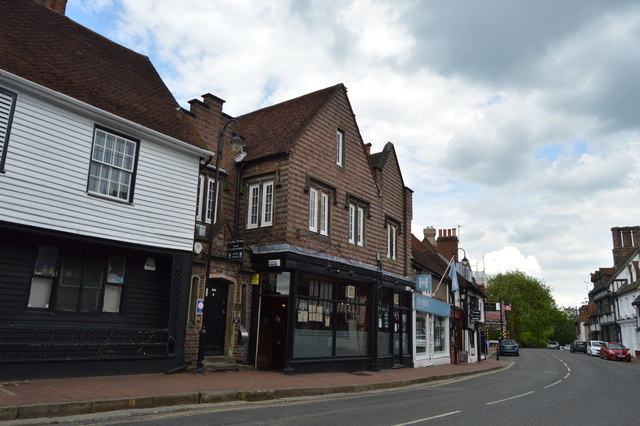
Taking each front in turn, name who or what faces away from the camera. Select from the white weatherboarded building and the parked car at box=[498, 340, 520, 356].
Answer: the parked car

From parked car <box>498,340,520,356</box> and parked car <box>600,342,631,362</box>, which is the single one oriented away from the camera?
parked car <box>498,340,520,356</box>

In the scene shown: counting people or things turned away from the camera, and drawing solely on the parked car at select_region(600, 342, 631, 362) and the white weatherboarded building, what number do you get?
0

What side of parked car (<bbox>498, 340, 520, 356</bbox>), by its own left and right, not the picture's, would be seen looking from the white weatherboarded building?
back

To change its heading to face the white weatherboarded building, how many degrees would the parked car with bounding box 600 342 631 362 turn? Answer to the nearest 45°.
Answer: approximately 45° to its right

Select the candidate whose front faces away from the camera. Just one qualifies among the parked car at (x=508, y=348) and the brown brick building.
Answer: the parked car

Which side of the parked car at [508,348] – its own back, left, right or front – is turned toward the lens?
back

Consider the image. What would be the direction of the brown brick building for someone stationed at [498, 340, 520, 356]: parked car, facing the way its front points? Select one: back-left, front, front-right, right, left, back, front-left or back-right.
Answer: back

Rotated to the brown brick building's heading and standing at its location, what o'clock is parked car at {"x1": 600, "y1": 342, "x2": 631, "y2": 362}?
The parked car is roughly at 9 o'clock from the brown brick building.

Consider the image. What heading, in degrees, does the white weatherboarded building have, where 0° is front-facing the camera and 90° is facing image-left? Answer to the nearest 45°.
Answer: approximately 315°

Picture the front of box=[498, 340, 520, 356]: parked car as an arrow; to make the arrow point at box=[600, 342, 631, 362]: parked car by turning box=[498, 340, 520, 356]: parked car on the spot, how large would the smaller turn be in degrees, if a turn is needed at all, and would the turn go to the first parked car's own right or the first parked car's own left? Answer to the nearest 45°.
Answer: approximately 135° to the first parked car's own right

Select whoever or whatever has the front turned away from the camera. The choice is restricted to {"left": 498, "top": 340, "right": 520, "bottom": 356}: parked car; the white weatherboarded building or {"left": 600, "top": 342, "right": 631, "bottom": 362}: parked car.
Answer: {"left": 498, "top": 340, "right": 520, "bottom": 356}: parked car

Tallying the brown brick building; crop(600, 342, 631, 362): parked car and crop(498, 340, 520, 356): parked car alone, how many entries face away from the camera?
1

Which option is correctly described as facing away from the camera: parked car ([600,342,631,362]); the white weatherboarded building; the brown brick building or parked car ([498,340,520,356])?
parked car ([498,340,520,356])

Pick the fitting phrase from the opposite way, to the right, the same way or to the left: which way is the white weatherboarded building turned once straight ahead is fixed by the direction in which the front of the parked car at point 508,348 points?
to the right

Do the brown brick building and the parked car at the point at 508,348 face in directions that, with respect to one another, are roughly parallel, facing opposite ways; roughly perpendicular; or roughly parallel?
roughly perpendicular

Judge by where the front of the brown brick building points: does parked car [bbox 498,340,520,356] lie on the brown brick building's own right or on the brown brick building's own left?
on the brown brick building's own left
